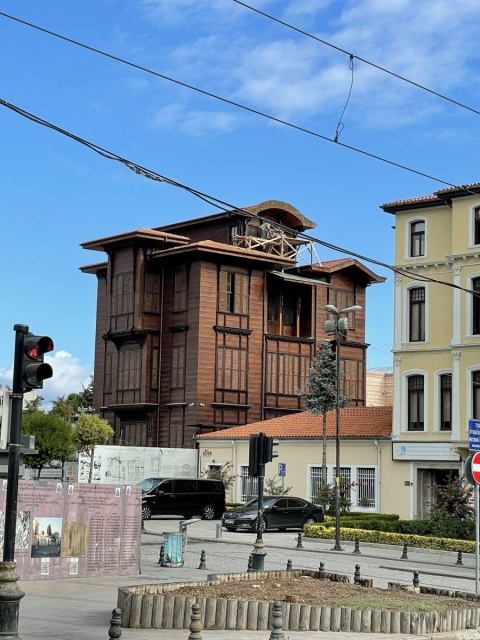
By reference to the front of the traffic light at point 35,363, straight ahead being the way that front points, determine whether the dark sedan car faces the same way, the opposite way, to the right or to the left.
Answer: to the right

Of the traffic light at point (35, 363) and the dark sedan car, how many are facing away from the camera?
0

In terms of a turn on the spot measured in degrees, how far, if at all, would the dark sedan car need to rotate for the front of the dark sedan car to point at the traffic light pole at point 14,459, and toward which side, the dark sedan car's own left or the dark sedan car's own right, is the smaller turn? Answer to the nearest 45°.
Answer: approximately 45° to the dark sedan car's own left

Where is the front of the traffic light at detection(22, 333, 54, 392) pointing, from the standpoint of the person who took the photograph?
facing the viewer and to the right of the viewer

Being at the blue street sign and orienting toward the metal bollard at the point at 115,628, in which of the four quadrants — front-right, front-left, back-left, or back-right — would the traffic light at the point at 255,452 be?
front-right

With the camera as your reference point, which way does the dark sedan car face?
facing the viewer and to the left of the viewer

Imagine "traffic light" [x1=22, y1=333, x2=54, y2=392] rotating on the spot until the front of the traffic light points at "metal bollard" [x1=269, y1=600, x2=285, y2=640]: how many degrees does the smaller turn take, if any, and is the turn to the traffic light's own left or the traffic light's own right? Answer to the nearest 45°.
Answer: approximately 45° to the traffic light's own left

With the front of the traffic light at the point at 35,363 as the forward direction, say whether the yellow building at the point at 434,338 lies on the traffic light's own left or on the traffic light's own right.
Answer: on the traffic light's own left

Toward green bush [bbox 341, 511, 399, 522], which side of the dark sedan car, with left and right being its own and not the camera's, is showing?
back

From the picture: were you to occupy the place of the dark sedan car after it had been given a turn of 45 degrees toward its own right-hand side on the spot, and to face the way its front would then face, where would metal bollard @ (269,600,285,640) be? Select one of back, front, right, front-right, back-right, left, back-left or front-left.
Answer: left

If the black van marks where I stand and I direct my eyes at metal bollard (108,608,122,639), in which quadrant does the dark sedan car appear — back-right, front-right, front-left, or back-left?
front-left

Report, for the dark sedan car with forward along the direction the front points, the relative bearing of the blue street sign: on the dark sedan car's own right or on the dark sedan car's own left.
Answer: on the dark sedan car's own left

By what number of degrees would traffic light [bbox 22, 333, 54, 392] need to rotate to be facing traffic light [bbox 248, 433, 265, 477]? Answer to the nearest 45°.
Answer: approximately 90° to its left

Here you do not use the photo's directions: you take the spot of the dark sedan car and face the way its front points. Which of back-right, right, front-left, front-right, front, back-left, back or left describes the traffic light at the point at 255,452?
front-left

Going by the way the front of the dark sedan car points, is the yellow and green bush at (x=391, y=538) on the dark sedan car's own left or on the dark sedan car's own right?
on the dark sedan car's own left
